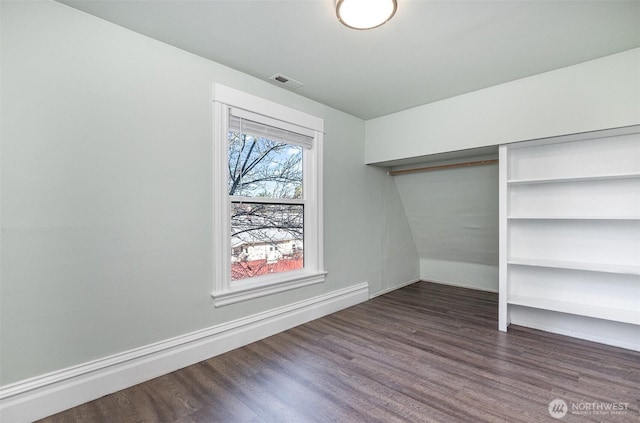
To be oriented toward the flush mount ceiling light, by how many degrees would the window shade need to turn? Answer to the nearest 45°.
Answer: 0° — it already faces it

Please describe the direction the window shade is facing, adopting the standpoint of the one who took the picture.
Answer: facing the viewer and to the right of the viewer

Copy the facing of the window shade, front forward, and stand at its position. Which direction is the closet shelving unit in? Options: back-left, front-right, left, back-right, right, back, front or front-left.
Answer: front-left
